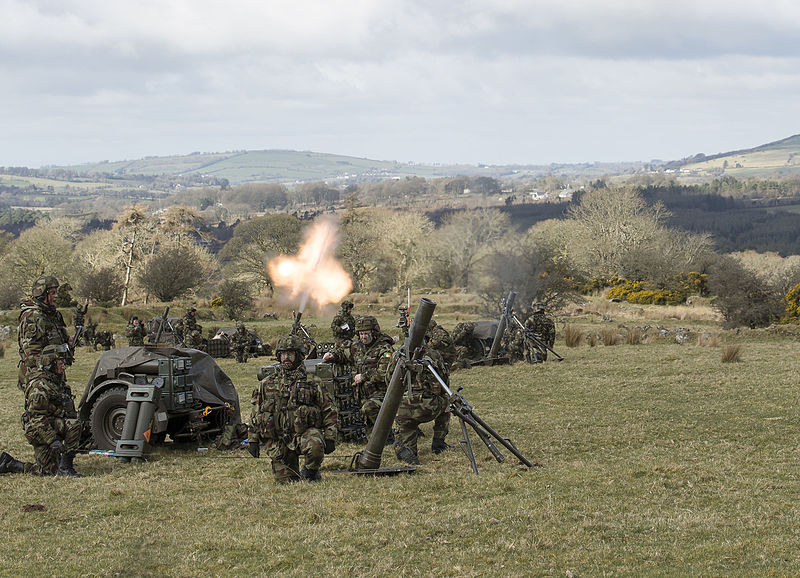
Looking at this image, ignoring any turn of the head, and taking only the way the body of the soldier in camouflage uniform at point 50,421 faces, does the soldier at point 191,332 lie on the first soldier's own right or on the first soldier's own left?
on the first soldier's own left

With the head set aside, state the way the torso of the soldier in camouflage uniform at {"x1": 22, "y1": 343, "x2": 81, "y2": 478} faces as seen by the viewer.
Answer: to the viewer's right

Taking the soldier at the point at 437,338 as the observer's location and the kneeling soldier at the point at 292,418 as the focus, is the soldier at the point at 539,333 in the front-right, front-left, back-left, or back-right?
back-left

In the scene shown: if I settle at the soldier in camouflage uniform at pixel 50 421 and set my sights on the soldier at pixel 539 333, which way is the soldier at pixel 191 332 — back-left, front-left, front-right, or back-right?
front-left

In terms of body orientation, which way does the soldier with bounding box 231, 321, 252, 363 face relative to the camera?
toward the camera

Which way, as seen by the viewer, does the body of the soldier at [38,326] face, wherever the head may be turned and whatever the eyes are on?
to the viewer's right

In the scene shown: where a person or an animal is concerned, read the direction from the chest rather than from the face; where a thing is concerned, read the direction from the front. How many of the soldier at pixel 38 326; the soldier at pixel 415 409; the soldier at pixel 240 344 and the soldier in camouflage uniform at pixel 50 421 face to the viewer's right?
2

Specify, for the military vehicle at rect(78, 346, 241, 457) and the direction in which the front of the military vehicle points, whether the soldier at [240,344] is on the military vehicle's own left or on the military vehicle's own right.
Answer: on the military vehicle's own left

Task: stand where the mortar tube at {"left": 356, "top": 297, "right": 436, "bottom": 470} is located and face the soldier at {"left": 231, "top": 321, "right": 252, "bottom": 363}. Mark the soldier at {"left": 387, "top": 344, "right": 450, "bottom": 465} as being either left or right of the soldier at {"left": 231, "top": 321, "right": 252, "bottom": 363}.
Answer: right

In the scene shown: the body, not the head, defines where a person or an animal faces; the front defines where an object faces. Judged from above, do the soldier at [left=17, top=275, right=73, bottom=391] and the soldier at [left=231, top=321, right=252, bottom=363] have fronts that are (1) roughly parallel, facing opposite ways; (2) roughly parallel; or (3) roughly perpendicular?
roughly perpendicular

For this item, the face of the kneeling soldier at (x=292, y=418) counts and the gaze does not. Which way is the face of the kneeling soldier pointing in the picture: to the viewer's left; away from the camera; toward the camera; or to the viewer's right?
toward the camera
